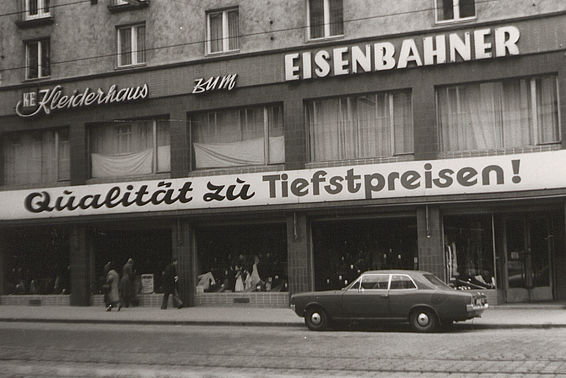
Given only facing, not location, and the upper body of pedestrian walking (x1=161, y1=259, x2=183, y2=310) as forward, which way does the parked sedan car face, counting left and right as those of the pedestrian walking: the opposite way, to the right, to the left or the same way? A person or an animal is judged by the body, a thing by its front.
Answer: the opposite way

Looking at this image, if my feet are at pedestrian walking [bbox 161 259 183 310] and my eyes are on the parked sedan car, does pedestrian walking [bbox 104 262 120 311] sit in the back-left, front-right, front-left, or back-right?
back-right

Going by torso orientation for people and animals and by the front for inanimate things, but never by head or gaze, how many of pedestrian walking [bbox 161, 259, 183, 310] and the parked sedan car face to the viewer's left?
1

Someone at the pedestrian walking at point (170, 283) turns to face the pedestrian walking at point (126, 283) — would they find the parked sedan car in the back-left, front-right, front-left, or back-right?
back-left

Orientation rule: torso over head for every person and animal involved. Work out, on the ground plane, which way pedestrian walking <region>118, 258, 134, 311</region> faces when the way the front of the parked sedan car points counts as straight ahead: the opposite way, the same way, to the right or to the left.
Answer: the opposite way

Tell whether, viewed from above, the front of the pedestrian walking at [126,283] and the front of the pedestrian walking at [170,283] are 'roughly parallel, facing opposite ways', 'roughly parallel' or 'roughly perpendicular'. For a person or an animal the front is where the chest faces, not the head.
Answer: roughly parallel
